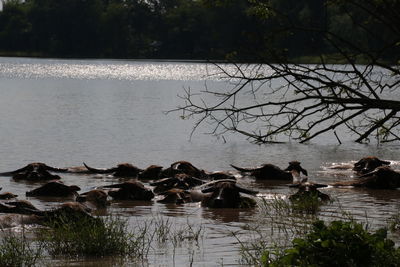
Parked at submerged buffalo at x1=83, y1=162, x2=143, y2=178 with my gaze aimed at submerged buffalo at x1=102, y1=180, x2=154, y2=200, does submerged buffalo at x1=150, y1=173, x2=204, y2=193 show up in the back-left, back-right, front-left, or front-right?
front-left

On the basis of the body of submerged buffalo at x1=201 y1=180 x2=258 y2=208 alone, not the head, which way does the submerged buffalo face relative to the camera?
toward the camera

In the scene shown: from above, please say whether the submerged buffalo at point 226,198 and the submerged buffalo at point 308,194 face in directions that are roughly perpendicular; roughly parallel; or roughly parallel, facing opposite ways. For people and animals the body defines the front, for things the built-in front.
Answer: roughly parallel

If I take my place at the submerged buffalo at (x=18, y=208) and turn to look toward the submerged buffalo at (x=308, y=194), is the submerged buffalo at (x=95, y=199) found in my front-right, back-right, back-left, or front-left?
front-left

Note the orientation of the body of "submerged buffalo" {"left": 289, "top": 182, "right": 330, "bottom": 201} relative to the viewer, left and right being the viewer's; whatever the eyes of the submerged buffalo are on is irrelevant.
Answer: facing the viewer

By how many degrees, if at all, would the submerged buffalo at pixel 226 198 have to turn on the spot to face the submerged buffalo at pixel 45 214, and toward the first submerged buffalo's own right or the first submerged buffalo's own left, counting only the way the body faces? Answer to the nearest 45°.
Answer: approximately 45° to the first submerged buffalo's own right

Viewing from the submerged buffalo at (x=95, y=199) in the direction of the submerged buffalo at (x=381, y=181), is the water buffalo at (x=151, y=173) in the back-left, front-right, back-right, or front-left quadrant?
front-left

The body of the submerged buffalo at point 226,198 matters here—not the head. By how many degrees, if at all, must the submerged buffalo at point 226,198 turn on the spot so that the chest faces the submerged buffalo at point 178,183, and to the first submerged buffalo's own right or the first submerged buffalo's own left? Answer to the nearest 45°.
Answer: approximately 135° to the first submerged buffalo's own right
